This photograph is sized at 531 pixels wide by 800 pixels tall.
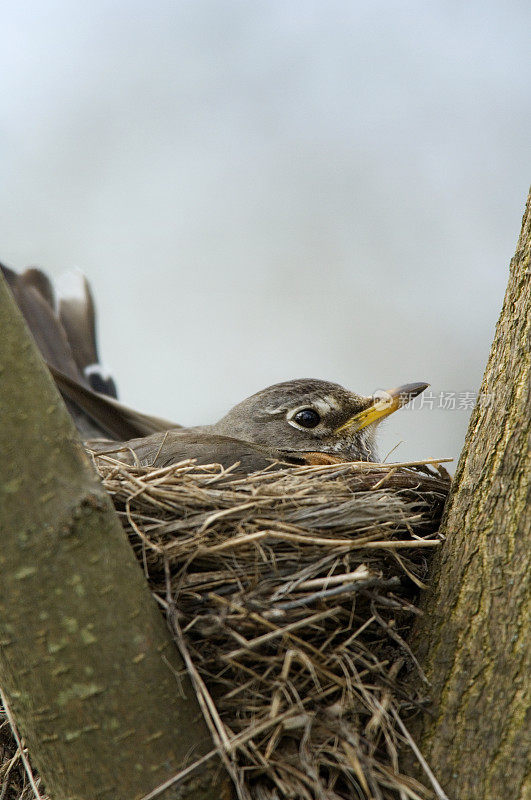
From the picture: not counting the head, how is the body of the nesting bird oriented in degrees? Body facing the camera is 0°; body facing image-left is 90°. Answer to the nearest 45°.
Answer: approximately 270°
